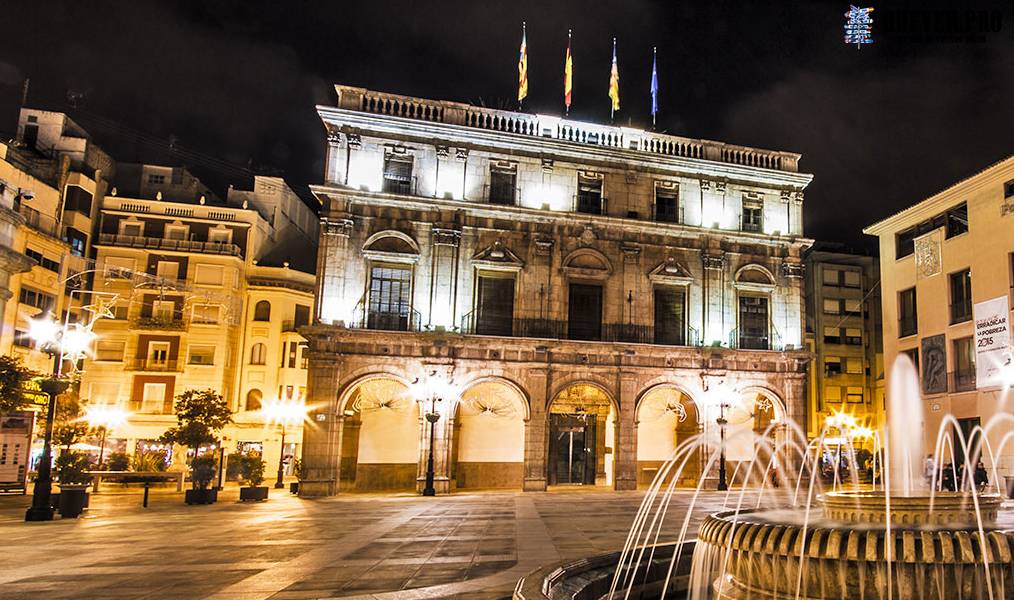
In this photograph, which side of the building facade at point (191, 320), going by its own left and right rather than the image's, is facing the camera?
front

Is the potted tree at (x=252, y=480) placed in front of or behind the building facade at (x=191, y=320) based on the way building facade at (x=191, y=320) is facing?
in front

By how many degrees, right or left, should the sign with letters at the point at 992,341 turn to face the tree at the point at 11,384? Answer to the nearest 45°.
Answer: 0° — it already faces it

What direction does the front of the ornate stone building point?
toward the camera

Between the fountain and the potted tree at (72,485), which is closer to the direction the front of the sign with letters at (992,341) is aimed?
the potted tree

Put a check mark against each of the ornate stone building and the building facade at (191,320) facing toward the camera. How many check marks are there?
2

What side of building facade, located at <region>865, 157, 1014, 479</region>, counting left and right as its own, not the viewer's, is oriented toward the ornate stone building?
front

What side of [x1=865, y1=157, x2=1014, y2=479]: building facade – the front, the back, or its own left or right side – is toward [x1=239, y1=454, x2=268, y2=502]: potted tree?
front

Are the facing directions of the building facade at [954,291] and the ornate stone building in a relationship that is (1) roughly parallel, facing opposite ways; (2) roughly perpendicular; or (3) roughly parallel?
roughly perpendicular

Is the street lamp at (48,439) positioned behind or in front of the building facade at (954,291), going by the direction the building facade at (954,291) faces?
in front

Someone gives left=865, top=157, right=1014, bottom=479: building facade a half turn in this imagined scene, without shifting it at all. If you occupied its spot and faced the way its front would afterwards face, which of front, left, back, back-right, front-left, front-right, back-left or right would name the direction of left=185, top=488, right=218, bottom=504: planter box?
back

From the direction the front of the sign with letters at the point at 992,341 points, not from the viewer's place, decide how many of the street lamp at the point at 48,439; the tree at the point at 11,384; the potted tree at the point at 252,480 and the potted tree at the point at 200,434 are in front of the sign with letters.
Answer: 4

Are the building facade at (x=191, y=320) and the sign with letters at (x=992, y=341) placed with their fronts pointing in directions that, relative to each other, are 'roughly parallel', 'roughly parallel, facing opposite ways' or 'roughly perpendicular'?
roughly perpendicular

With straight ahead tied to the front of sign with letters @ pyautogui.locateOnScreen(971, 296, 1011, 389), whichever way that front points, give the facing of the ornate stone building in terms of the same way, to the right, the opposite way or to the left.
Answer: to the left

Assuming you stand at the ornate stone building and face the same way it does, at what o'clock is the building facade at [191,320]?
The building facade is roughly at 4 o'clock from the ornate stone building.

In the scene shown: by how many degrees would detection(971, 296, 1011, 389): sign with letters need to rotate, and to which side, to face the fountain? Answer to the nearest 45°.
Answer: approximately 45° to its left

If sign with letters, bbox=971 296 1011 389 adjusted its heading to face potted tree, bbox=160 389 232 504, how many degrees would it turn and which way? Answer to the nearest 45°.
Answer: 0° — it already faces it
